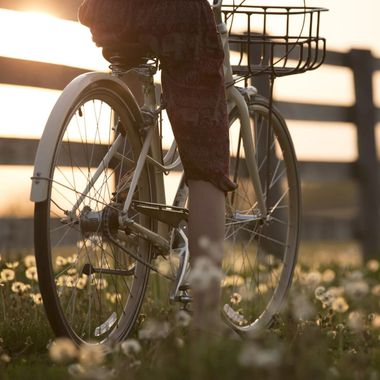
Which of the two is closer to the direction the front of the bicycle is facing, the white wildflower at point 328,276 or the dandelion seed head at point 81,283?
the white wildflower

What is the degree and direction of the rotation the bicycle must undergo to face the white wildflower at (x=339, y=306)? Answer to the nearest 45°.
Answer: approximately 90° to its right

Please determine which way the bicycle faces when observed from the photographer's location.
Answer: facing away from the viewer and to the right of the viewer

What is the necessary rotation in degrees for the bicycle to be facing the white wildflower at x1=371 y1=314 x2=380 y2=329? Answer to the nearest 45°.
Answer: approximately 45° to its right

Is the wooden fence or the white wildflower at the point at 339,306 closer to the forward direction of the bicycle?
the wooden fence
